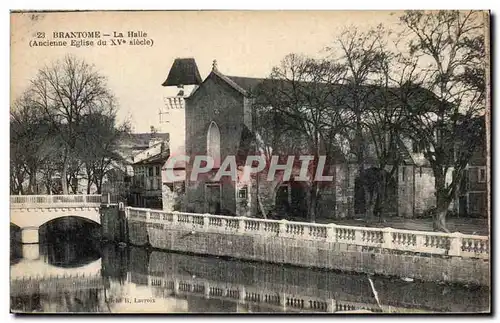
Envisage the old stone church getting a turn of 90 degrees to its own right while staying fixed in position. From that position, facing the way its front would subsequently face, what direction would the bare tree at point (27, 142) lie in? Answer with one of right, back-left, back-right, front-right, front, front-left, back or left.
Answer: front-left

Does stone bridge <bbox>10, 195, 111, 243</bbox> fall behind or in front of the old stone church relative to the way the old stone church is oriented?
in front

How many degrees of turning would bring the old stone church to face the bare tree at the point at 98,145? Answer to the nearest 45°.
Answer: approximately 45° to its right

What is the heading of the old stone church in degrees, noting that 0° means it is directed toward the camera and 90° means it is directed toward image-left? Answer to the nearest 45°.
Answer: approximately 45°

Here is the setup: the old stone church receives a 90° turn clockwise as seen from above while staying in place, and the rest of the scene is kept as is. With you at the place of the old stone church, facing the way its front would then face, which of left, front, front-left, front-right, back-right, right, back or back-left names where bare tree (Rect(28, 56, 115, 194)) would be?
front-left
